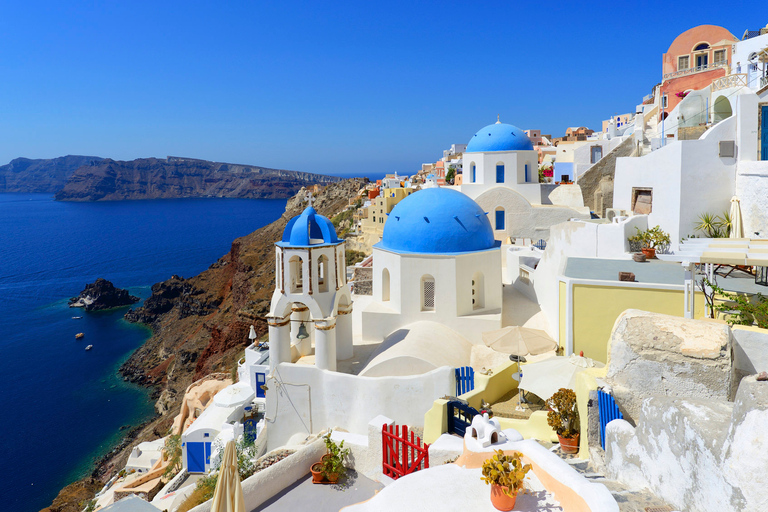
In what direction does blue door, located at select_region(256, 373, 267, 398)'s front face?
toward the camera

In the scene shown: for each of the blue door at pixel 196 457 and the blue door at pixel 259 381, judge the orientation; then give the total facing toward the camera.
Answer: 2

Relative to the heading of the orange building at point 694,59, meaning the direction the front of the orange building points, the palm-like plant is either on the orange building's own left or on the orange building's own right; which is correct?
on the orange building's own left

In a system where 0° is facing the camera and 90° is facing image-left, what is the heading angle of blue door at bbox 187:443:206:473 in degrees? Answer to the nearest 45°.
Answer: approximately 0°

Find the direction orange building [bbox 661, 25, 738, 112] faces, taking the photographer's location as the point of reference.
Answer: facing the viewer and to the left of the viewer

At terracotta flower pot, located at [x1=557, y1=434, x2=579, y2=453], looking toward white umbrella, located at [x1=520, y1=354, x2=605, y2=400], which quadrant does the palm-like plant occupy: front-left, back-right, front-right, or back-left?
front-right

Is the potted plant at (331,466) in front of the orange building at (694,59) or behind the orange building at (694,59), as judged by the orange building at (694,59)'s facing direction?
in front

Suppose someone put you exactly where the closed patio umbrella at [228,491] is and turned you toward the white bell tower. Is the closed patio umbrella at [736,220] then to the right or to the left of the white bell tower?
right

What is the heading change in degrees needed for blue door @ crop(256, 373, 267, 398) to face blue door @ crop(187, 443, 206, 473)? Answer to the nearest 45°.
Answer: approximately 45° to its right
